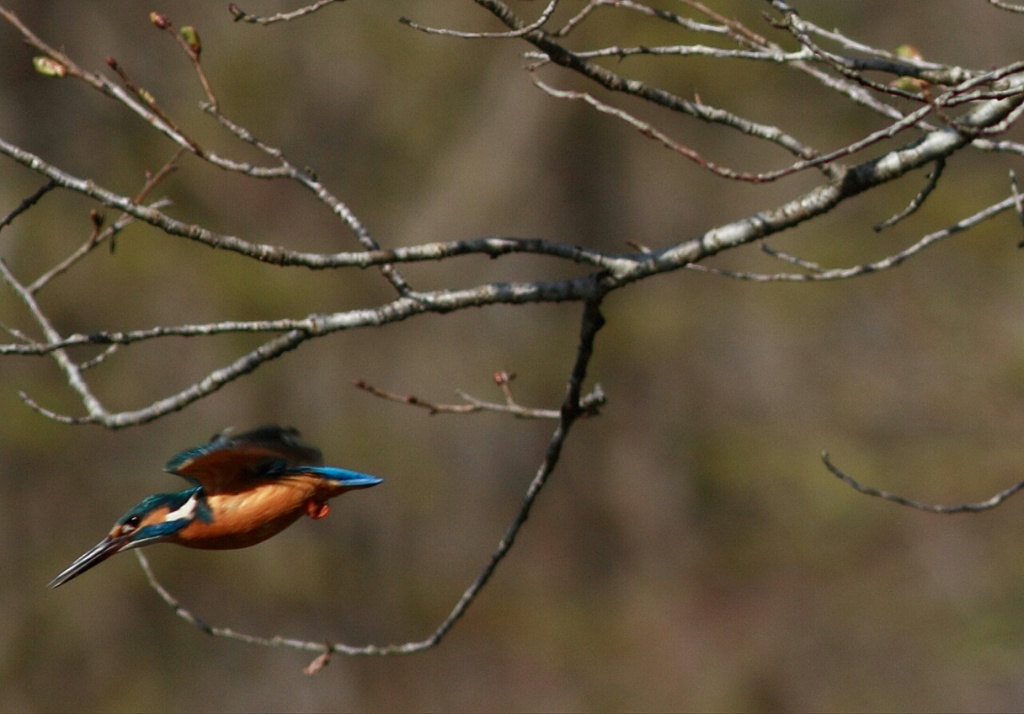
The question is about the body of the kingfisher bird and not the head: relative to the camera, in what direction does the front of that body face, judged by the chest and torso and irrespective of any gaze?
to the viewer's left
